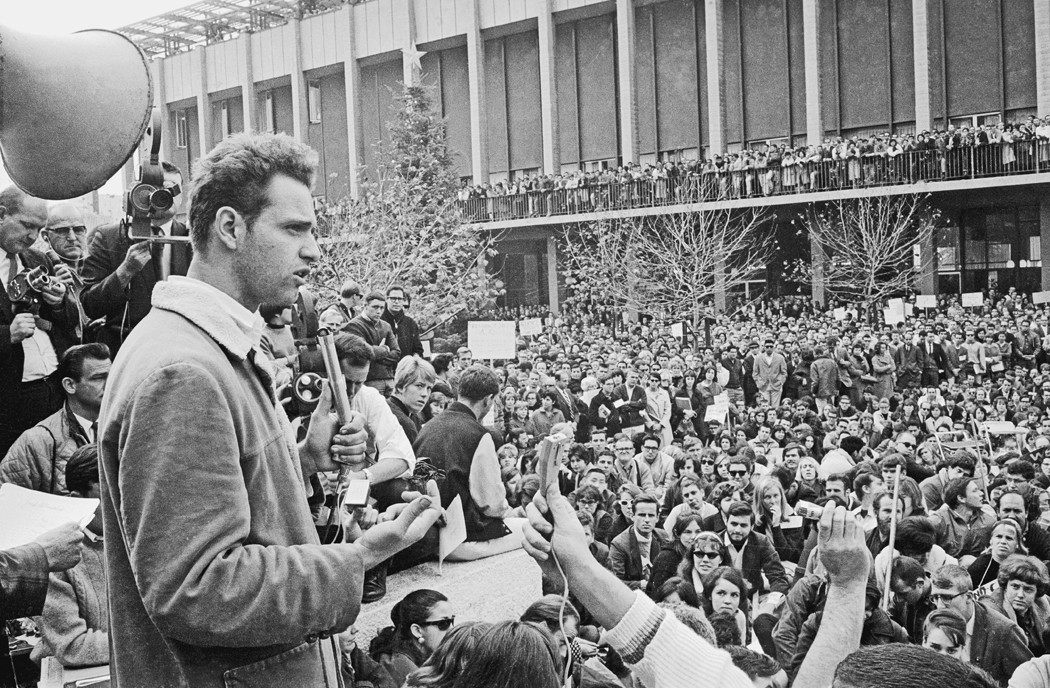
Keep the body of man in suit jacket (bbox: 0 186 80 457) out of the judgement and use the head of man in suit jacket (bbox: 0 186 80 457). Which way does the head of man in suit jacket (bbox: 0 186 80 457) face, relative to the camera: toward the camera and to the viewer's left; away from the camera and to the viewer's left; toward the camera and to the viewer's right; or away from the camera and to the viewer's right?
toward the camera and to the viewer's right

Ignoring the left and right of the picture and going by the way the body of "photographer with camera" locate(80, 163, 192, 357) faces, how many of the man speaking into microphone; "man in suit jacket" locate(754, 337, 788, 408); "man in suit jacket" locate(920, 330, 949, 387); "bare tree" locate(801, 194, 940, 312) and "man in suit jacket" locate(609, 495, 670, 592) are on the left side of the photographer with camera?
4

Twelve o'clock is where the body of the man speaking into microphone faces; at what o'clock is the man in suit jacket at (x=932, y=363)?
The man in suit jacket is roughly at 10 o'clock from the man speaking into microphone.

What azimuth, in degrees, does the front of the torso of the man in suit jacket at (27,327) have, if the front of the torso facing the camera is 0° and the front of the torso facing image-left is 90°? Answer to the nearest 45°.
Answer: approximately 315°

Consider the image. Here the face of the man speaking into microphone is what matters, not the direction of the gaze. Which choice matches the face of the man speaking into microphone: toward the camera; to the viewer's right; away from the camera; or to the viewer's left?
to the viewer's right

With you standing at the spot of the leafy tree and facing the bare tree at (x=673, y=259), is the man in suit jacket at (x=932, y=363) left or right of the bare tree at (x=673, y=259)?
right

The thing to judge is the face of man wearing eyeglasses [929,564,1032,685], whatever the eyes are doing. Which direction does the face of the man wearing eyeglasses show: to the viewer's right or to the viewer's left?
to the viewer's left

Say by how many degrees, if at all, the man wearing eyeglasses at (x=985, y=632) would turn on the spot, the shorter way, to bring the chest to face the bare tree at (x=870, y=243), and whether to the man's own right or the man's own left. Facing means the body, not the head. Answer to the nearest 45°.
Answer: approximately 135° to the man's own right

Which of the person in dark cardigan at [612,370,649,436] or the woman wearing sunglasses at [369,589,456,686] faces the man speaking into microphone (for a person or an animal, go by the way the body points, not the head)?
the person in dark cardigan

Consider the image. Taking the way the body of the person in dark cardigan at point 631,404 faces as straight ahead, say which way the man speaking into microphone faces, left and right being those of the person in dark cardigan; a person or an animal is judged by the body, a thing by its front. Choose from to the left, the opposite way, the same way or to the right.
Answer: to the left
